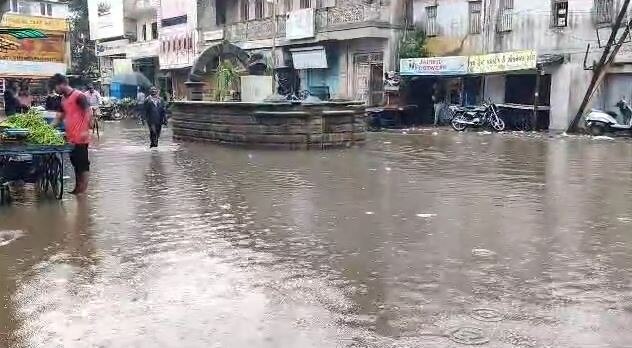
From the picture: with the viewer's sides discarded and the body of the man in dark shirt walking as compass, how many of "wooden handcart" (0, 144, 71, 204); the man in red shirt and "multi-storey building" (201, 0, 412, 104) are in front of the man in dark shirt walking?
2

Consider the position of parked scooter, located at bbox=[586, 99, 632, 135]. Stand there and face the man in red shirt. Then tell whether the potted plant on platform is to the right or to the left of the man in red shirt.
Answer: right

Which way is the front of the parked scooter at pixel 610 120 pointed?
to the viewer's right

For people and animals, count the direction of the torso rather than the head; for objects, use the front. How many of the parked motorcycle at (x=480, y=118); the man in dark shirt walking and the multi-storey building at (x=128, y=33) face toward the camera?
2

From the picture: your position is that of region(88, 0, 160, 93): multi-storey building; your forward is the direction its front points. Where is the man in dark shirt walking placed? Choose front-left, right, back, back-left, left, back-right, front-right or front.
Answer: front

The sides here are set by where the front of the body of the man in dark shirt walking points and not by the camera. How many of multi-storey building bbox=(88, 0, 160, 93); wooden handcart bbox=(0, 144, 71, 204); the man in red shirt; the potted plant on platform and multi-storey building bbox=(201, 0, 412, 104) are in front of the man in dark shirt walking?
2

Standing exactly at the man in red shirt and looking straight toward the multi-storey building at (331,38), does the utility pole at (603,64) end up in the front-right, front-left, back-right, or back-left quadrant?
front-right

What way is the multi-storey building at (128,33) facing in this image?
toward the camera

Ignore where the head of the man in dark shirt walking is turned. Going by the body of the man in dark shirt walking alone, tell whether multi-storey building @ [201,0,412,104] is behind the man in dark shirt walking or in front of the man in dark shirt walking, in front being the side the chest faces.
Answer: behind

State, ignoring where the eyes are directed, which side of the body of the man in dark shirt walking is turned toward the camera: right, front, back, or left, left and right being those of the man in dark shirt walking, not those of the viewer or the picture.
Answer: front
